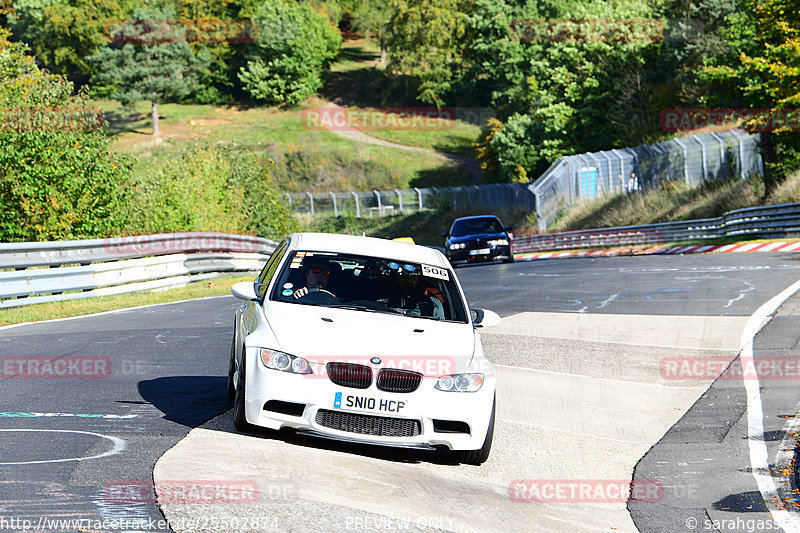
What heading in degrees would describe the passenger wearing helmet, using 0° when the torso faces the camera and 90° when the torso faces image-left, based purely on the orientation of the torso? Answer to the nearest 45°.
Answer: approximately 0°

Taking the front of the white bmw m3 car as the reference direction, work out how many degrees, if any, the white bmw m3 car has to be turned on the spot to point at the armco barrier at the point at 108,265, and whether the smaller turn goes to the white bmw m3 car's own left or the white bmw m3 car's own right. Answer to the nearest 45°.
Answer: approximately 180°

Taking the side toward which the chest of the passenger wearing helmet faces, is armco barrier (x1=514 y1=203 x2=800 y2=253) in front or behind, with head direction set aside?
behind

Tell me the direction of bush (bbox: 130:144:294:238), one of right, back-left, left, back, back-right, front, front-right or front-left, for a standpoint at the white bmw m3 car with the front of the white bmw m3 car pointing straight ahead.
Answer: back

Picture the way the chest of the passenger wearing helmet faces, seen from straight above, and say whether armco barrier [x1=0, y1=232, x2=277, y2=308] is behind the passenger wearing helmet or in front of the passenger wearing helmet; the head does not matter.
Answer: behind

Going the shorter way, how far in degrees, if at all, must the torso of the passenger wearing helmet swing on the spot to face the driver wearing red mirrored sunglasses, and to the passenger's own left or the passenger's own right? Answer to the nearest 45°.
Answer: approximately 90° to the passenger's own right

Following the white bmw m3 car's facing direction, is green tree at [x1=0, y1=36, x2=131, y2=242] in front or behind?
behind

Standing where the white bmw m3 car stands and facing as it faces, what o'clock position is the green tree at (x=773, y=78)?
The green tree is roughly at 7 o'clock from the white bmw m3 car.
